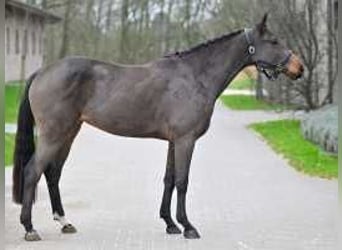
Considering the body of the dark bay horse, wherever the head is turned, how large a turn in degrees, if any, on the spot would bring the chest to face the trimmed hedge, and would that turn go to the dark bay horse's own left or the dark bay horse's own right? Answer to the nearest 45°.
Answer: approximately 45° to the dark bay horse's own left

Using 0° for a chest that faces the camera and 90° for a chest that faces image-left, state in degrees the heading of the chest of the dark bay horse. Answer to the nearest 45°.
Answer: approximately 270°
